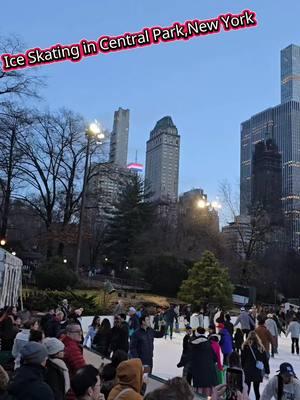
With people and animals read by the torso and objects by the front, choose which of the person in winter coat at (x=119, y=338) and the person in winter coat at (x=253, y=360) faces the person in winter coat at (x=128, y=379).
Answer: the person in winter coat at (x=119, y=338)

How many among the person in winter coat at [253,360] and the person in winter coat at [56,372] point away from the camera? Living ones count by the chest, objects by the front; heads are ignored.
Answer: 1

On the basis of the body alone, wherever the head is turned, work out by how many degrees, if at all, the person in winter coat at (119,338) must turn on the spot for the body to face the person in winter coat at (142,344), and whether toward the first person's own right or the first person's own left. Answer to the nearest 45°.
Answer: approximately 45° to the first person's own left

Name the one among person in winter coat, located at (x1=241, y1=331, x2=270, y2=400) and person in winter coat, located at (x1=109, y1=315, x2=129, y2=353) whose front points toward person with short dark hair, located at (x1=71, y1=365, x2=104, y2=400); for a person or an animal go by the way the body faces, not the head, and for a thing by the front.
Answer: person in winter coat, located at (x1=109, y1=315, x2=129, y2=353)

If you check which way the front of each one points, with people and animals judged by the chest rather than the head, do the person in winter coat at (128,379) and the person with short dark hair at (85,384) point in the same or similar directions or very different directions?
same or similar directions

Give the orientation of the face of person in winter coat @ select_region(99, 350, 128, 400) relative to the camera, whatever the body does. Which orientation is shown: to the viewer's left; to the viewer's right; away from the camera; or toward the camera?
away from the camera

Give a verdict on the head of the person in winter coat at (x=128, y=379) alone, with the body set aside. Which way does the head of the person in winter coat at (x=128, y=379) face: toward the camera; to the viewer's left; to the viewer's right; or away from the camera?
away from the camera

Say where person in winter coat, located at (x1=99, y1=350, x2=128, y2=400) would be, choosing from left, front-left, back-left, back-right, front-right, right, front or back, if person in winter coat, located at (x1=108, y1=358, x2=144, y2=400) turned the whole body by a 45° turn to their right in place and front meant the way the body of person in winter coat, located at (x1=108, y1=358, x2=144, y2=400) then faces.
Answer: left

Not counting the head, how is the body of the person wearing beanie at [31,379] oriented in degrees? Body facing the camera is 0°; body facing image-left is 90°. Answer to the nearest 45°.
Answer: approximately 225°
